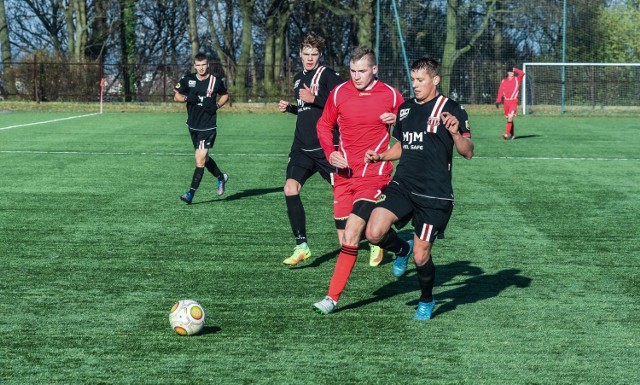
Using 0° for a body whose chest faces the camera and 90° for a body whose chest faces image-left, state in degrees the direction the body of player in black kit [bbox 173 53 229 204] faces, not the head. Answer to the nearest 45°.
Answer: approximately 0°

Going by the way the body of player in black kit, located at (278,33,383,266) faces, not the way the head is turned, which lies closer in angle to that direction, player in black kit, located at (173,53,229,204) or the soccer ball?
the soccer ball

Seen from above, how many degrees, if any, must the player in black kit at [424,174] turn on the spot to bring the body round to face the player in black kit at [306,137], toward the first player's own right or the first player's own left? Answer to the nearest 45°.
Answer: approximately 90° to the first player's own right

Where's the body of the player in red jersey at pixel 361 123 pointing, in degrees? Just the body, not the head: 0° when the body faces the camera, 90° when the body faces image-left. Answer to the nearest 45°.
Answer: approximately 0°

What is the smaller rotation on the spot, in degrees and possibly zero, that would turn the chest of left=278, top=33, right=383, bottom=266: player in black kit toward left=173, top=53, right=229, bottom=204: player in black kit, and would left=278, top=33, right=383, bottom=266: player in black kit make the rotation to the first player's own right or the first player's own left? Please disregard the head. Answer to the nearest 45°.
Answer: approximately 135° to the first player's own right

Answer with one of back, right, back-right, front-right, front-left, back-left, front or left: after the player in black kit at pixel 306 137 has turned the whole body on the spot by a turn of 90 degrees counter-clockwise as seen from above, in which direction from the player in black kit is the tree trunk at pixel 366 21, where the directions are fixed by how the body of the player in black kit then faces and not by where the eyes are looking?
back-left

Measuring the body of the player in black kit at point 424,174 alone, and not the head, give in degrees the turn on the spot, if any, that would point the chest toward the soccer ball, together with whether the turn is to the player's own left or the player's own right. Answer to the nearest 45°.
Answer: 0° — they already face it

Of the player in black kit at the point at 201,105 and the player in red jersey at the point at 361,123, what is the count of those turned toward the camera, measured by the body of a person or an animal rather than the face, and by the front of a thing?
2
